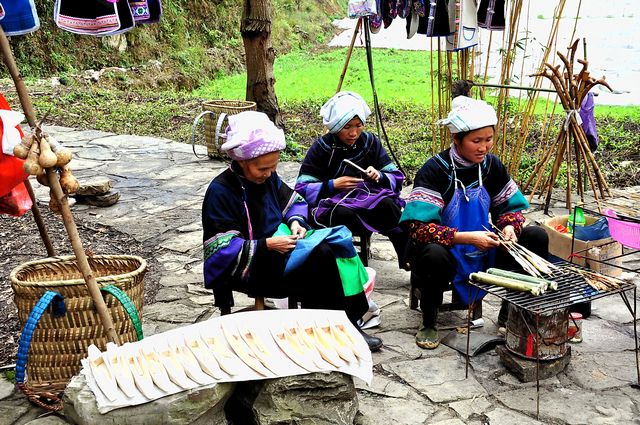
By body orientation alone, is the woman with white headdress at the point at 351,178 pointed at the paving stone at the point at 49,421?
no

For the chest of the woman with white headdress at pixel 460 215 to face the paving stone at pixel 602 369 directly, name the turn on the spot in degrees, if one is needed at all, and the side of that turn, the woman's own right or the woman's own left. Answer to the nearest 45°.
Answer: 0° — they already face it

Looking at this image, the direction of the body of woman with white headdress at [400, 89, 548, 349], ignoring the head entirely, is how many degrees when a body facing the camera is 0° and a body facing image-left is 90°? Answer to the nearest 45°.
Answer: approximately 315°

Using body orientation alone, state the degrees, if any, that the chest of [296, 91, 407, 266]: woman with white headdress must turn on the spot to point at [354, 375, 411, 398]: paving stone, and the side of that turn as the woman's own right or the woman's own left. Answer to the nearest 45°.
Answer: approximately 45° to the woman's own right

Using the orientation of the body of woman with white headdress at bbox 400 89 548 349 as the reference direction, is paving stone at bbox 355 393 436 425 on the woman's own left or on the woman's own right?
on the woman's own right

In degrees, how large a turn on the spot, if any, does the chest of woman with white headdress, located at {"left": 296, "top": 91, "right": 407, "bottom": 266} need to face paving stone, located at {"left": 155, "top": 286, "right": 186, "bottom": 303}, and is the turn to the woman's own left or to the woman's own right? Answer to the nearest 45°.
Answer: approximately 135° to the woman's own right

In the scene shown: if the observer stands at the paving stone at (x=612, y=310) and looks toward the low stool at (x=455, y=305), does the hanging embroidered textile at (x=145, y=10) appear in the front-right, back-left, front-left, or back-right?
front-right

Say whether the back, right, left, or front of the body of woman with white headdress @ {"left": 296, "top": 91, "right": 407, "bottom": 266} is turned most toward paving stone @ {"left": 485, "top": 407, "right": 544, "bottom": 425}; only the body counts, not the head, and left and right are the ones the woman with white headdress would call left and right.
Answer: front

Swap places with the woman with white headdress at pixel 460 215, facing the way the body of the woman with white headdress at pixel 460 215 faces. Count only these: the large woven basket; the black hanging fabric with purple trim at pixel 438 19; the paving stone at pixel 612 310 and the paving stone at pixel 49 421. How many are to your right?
2

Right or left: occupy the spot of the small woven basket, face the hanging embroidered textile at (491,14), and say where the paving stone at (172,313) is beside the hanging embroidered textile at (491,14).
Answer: right

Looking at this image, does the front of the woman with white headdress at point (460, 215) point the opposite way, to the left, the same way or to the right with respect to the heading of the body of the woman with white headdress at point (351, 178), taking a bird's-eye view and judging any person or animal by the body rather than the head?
the same way

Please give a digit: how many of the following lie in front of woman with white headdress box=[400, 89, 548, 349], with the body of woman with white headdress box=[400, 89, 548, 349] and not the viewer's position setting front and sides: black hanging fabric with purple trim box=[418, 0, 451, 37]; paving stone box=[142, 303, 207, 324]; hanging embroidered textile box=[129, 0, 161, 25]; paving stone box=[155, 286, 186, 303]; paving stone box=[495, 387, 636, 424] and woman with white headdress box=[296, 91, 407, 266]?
1

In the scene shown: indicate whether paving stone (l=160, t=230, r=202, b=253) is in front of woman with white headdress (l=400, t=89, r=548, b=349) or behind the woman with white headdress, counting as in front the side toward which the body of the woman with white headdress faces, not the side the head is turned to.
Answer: behind

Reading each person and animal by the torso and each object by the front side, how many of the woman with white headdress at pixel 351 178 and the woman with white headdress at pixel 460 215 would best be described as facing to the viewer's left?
0

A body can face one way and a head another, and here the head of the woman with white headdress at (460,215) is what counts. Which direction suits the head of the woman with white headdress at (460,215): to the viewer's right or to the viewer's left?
to the viewer's right
